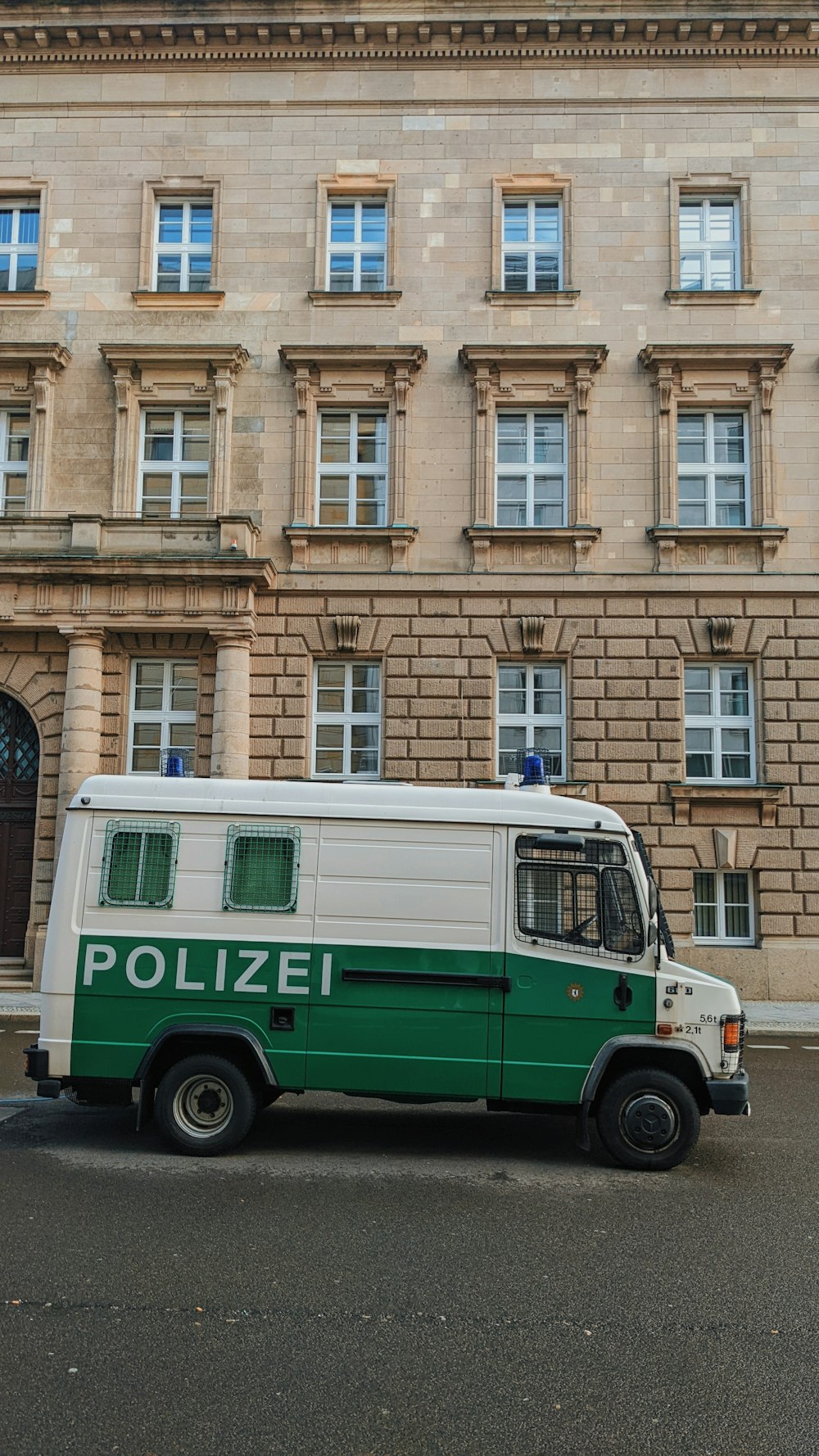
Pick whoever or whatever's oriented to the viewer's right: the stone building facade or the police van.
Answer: the police van

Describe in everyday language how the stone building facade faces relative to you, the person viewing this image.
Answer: facing the viewer

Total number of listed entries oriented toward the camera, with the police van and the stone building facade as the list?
1

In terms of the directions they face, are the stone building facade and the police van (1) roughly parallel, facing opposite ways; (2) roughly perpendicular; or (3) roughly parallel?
roughly perpendicular

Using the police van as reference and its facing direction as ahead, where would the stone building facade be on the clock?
The stone building facade is roughly at 9 o'clock from the police van.

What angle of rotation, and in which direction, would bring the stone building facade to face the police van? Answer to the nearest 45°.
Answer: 0° — it already faces it

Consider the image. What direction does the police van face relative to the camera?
to the viewer's right
